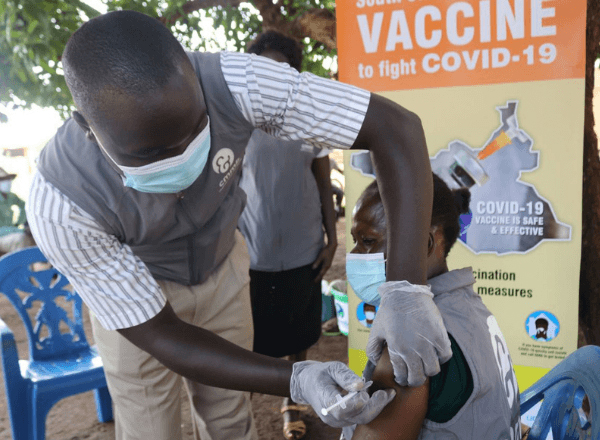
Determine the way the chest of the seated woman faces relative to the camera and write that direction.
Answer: to the viewer's left

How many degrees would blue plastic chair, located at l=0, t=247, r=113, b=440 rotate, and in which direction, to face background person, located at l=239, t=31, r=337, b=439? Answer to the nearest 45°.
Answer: approximately 45° to its left

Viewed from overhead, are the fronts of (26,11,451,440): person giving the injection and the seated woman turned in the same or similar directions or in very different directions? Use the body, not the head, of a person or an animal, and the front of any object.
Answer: very different directions

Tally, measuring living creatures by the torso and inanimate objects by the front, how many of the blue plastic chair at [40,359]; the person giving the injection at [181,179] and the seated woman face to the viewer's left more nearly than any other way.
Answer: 1

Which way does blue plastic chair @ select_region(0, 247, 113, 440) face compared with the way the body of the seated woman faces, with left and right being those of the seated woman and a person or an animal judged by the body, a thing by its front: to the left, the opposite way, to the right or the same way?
the opposite way

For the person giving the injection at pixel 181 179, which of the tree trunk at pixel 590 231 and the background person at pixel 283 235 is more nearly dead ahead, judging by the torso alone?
the tree trunk

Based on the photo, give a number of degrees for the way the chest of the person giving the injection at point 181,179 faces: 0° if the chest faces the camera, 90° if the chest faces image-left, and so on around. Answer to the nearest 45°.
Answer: approximately 315°

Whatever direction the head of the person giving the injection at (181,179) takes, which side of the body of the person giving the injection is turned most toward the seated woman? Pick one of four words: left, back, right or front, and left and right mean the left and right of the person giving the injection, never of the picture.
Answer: front

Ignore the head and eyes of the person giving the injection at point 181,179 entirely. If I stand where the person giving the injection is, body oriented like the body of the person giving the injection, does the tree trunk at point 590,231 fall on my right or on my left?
on my left

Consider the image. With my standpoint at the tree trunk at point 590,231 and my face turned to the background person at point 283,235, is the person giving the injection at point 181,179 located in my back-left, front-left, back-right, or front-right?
front-left

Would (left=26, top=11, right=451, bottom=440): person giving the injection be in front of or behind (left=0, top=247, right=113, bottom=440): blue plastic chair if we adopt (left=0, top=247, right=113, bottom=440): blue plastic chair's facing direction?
in front

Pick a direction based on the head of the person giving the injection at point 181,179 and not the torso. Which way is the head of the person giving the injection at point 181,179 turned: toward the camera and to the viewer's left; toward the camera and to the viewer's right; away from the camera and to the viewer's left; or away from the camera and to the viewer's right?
toward the camera and to the viewer's right

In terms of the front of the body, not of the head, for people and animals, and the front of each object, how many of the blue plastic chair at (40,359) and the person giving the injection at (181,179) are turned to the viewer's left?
0
